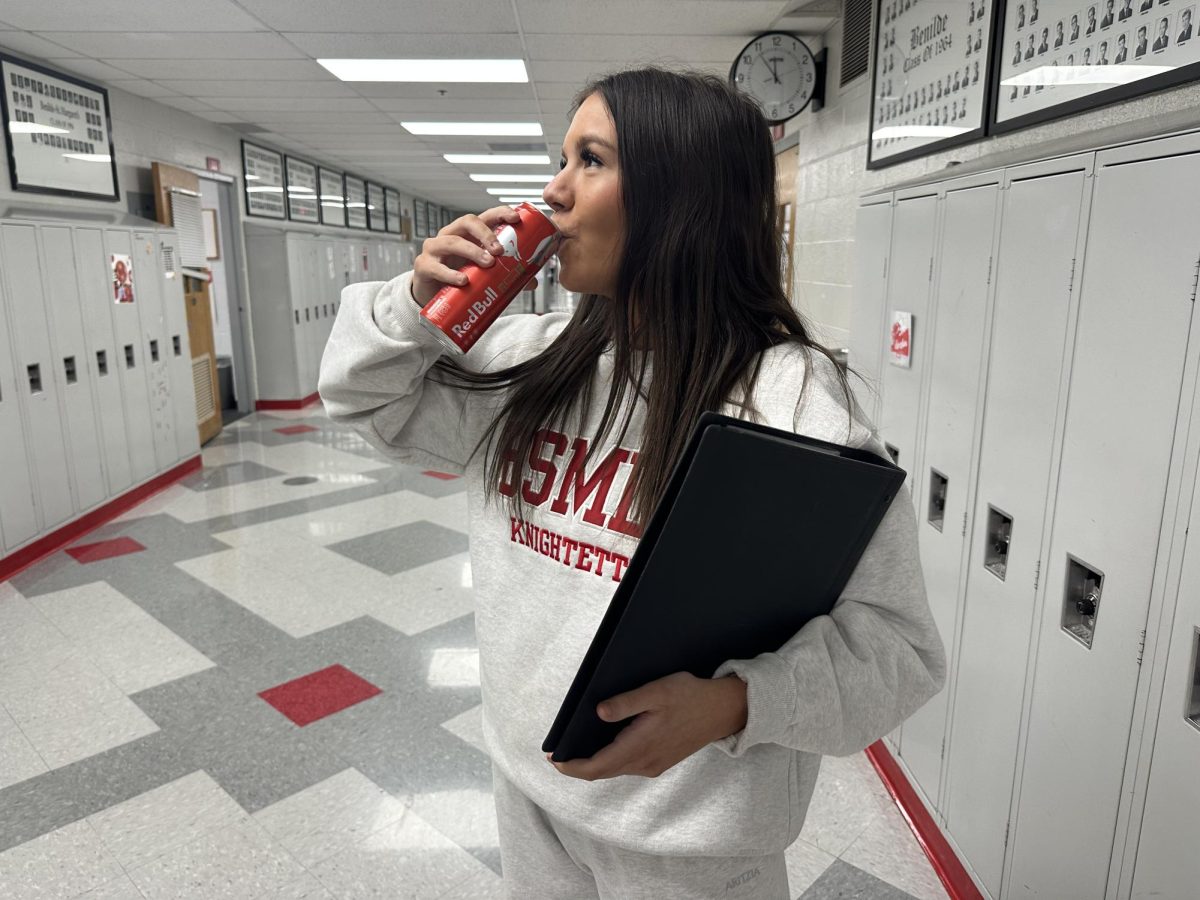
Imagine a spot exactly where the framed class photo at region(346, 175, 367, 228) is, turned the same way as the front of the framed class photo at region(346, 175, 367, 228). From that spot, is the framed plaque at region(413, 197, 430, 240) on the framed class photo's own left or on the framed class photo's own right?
on the framed class photo's own left

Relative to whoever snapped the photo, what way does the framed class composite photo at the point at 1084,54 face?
facing the viewer and to the left of the viewer

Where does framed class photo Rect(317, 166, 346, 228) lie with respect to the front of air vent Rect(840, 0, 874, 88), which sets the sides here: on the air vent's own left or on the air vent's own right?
on the air vent's own right

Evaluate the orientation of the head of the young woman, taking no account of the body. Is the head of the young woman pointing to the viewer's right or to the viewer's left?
to the viewer's left

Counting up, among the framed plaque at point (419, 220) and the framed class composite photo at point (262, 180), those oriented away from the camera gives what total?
0

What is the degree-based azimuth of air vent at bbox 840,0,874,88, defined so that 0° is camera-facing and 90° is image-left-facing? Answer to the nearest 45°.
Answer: approximately 45°

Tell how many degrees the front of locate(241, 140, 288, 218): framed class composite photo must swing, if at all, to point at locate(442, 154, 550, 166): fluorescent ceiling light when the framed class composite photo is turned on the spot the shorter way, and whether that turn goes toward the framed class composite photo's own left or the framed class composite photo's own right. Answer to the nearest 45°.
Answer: approximately 45° to the framed class composite photo's own left

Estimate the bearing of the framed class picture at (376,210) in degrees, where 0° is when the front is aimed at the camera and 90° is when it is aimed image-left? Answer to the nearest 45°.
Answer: approximately 315°

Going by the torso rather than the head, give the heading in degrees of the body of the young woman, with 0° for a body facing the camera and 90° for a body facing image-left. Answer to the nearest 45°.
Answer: approximately 45°

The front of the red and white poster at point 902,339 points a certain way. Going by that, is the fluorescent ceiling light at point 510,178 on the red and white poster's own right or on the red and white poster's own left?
on the red and white poster's own right

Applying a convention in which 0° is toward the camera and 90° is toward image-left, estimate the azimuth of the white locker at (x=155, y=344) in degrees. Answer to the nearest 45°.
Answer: approximately 315°
